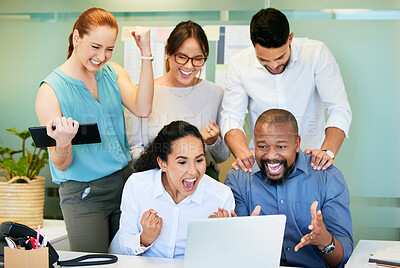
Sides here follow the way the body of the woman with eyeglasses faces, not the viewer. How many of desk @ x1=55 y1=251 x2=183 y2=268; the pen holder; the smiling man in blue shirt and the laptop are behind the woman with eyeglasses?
0

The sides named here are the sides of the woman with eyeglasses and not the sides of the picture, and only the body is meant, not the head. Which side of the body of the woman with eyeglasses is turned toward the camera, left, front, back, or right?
front

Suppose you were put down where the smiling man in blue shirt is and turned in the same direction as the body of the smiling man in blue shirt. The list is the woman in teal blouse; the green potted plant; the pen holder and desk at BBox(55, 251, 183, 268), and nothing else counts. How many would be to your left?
0

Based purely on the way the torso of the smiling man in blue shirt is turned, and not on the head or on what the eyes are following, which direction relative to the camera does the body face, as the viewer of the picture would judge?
toward the camera

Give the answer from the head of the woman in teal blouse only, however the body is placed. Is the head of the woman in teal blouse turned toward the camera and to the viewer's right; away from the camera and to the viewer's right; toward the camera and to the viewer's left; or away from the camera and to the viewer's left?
toward the camera and to the viewer's right

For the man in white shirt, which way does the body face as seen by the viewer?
toward the camera

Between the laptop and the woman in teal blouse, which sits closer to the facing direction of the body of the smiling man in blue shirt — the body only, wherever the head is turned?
the laptop

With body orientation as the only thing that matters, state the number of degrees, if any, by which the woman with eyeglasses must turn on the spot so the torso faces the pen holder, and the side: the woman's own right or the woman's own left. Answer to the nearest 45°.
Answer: approximately 45° to the woman's own right

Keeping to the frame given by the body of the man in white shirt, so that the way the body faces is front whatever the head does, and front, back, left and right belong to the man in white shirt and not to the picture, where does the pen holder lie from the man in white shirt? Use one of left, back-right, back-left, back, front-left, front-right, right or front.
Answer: front-right

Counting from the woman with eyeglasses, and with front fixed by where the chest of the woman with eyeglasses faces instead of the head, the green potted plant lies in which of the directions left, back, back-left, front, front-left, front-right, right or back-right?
right

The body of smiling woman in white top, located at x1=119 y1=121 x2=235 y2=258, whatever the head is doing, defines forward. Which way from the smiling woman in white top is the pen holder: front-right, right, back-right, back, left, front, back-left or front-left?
right

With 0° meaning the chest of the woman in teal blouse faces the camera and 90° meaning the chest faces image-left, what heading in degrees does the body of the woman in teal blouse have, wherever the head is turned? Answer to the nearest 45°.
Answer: approximately 315°

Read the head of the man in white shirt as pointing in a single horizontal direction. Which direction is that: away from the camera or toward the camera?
toward the camera

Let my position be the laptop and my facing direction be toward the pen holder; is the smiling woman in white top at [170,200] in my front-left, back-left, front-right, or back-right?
front-right

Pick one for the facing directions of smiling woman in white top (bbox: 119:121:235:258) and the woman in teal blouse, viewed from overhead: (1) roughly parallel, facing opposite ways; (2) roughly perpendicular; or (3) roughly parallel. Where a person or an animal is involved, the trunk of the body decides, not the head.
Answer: roughly parallel
